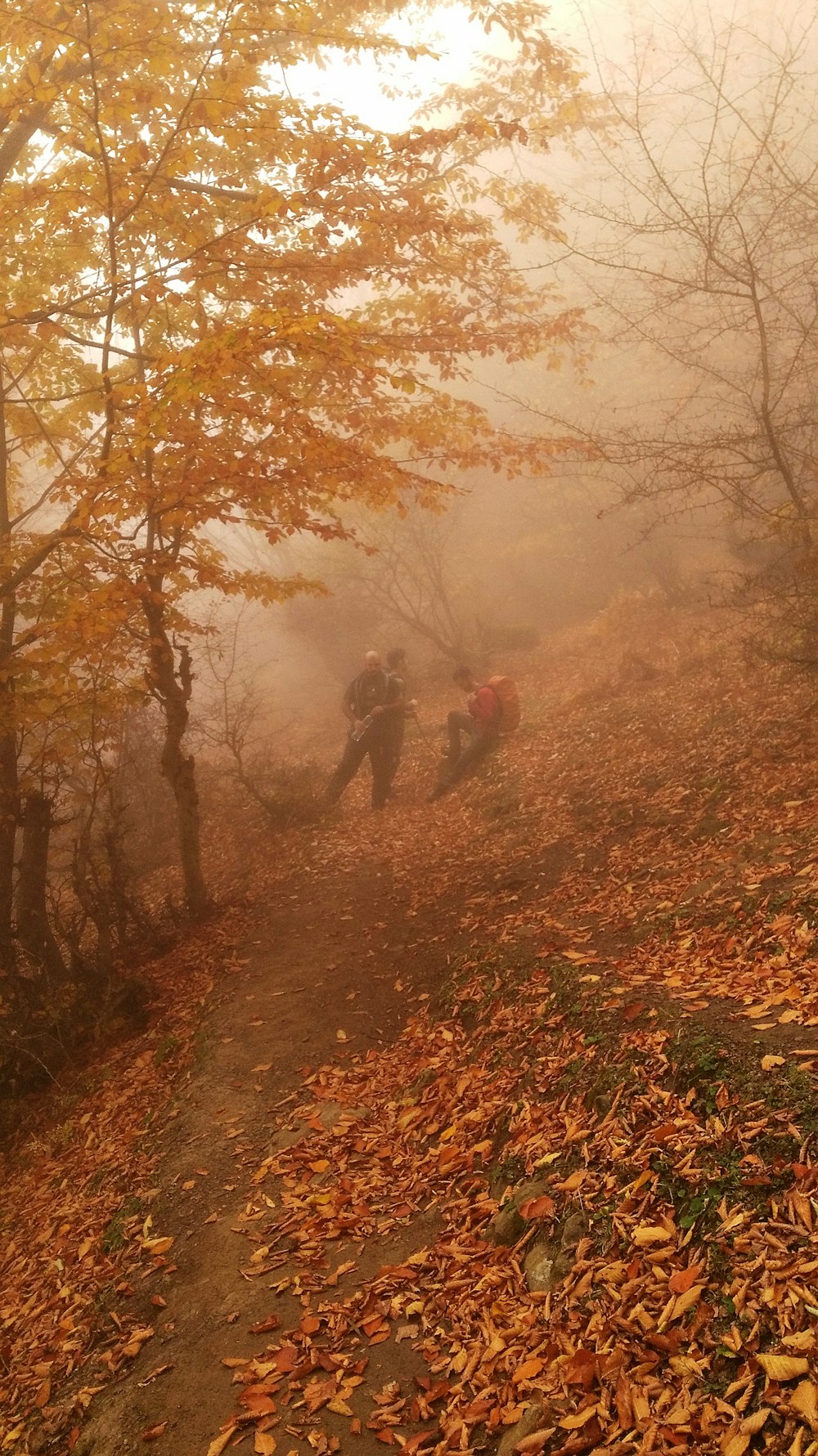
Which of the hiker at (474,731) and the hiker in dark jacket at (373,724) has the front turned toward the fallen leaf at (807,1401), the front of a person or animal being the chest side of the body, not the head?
the hiker in dark jacket

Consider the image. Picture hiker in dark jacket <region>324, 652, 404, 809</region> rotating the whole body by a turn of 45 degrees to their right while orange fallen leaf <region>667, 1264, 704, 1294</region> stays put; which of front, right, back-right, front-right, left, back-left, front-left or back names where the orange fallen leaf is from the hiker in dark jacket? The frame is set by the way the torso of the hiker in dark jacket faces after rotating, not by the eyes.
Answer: front-left

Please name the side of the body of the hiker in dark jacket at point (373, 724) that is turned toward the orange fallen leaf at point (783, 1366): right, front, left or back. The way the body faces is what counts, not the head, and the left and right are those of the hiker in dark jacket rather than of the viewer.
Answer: front

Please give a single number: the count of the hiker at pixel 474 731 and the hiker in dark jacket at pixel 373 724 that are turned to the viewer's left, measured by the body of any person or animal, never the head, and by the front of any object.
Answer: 1

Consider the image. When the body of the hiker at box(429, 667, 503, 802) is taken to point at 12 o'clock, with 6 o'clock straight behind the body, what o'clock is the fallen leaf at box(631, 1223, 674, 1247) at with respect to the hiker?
The fallen leaf is roughly at 9 o'clock from the hiker.

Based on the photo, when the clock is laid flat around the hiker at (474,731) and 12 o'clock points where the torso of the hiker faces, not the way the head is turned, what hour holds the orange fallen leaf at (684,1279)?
The orange fallen leaf is roughly at 9 o'clock from the hiker.

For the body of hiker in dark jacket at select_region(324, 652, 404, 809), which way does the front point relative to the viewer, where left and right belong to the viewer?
facing the viewer

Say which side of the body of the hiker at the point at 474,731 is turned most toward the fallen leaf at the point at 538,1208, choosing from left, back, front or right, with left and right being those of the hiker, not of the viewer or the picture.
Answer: left

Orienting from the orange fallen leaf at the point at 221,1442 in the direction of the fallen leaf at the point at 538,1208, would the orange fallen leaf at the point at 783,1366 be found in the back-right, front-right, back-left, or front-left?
front-right

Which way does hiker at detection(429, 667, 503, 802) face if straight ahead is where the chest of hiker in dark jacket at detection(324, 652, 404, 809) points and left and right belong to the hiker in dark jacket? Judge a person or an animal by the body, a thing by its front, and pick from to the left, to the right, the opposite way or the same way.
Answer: to the right

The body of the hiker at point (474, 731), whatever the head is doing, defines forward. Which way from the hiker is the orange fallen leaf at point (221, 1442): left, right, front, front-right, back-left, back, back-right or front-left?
left

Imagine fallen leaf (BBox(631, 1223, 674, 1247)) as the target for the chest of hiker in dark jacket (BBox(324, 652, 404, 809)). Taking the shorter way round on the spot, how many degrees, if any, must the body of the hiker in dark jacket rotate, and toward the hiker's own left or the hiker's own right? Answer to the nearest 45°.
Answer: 0° — they already face it

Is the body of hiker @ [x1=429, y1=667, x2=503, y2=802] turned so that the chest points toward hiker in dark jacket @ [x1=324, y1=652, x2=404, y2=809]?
yes

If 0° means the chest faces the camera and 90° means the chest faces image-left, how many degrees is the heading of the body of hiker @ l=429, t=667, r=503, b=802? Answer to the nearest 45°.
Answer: approximately 90°

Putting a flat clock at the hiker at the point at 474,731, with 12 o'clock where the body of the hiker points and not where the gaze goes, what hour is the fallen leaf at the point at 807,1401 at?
The fallen leaf is roughly at 9 o'clock from the hiker.
